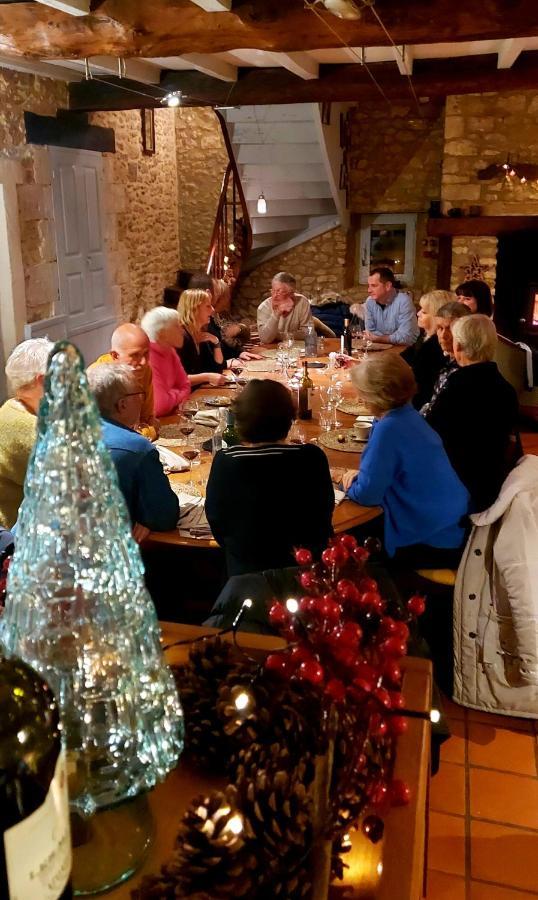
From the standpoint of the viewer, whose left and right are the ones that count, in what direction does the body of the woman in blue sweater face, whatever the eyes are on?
facing away from the viewer and to the left of the viewer

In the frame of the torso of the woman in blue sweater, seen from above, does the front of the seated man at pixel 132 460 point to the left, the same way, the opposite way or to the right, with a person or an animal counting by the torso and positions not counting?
to the right

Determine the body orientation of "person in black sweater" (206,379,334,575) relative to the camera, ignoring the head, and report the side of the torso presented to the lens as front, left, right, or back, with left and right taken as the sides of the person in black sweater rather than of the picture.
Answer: back

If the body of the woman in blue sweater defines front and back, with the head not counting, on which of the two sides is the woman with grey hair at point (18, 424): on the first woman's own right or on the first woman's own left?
on the first woman's own left

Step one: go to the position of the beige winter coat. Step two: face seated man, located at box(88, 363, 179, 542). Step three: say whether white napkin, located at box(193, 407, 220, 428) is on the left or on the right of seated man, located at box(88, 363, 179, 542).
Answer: right

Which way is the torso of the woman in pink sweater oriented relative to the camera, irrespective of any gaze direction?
to the viewer's right

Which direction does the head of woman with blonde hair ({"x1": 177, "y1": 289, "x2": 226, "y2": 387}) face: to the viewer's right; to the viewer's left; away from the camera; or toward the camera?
to the viewer's right

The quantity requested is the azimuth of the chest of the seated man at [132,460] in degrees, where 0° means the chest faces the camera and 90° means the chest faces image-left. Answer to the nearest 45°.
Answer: approximately 225°

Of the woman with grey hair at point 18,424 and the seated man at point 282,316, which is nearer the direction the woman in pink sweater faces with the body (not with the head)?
the seated man

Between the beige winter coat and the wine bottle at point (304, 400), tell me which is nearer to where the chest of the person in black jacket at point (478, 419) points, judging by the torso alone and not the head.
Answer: the wine bottle
